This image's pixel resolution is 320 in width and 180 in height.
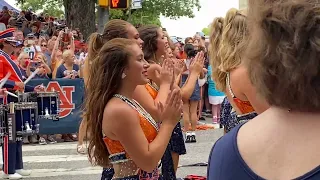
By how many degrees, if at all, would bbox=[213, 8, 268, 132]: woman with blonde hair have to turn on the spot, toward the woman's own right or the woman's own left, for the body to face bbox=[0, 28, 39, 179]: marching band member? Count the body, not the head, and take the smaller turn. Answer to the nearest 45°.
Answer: approximately 90° to the woman's own left

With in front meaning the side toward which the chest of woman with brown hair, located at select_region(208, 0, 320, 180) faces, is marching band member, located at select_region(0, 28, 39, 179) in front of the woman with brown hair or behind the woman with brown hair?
in front

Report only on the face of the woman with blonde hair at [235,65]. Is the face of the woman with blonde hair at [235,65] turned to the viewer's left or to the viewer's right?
to the viewer's left

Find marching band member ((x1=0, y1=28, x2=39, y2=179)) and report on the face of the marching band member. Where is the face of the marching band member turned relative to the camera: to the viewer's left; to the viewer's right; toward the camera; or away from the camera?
to the viewer's right

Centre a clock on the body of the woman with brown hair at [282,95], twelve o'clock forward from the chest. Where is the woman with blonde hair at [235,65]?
the woman with blonde hair at [235,65] is roughly at 12 o'clock from the woman with brown hair at [282,95].

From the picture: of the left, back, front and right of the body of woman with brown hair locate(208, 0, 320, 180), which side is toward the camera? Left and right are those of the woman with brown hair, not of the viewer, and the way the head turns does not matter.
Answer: back
